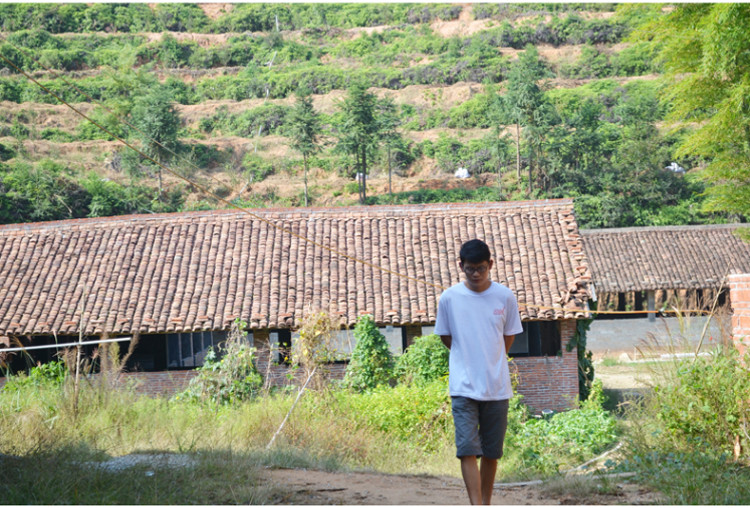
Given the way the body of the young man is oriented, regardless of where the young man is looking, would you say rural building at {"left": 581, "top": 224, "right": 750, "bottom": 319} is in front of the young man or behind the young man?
behind

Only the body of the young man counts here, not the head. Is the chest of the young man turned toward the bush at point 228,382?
no

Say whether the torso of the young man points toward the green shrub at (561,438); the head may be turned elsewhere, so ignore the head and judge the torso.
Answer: no

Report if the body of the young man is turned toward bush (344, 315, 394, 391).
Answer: no

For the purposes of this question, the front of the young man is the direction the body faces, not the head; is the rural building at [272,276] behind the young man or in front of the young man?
behind

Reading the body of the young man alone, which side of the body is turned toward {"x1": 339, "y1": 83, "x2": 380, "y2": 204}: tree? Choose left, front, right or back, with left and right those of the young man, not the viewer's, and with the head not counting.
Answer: back

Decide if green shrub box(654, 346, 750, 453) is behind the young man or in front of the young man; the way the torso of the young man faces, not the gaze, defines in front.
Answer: behind

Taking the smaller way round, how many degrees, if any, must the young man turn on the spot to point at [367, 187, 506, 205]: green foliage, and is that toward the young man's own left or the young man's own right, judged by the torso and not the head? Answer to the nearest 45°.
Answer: approximately 180°

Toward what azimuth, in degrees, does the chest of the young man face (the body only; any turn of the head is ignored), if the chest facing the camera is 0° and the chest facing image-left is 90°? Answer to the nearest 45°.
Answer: approximately 0°

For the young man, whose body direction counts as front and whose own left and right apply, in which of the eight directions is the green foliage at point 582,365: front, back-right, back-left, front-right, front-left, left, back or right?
back

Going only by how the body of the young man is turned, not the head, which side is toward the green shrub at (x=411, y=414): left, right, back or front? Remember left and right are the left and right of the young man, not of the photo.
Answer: back

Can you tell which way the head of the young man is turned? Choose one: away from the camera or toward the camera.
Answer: toward the camera

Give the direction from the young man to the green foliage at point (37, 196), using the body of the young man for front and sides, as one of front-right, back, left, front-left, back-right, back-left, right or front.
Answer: back-right

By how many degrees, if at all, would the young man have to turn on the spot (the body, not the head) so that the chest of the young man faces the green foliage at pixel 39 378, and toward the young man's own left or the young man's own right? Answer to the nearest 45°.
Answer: approximately 135° to the young man's own right

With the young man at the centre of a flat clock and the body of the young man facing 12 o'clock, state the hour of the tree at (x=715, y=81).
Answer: The tree is roughly at 7 o'clock from the young man.
